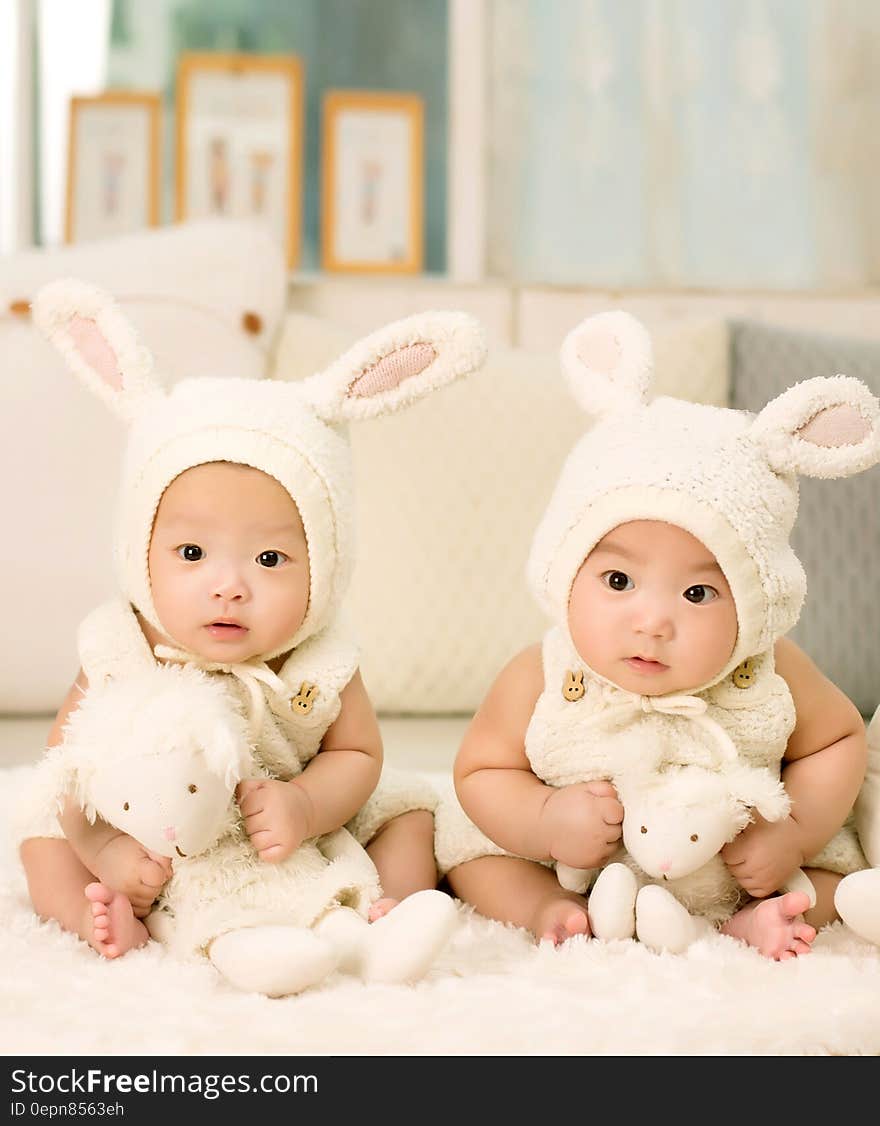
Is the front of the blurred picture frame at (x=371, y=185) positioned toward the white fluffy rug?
yes

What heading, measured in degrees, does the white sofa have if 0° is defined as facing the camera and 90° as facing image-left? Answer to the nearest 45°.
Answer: approximately 0°
